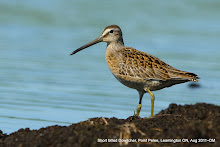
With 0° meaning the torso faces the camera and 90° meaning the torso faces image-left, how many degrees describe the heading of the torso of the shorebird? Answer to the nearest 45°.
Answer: approximately 90°
